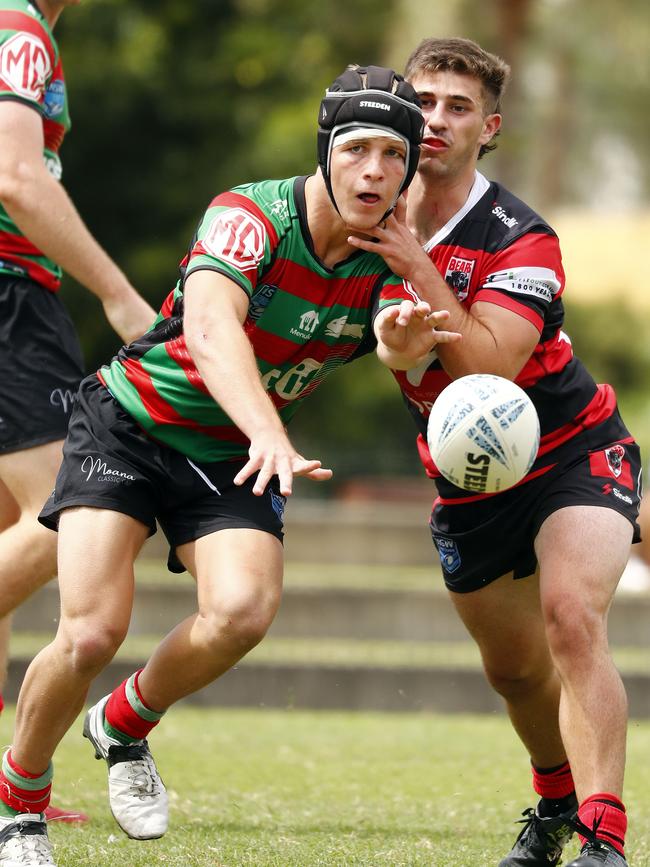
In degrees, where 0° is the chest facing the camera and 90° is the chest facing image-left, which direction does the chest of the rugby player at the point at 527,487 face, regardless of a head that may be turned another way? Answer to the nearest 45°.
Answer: approximately 45°

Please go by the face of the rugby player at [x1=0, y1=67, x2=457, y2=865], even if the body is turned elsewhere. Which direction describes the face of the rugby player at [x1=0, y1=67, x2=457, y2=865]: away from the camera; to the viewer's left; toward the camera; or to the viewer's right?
toward the camera

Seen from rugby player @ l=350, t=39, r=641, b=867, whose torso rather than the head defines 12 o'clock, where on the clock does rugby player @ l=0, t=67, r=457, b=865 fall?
rugby player @ l=0, t=67, r=457, b=865 is roughly at 1 o'clock from rugby player @ l=350, t=39, r=641, b=867.
